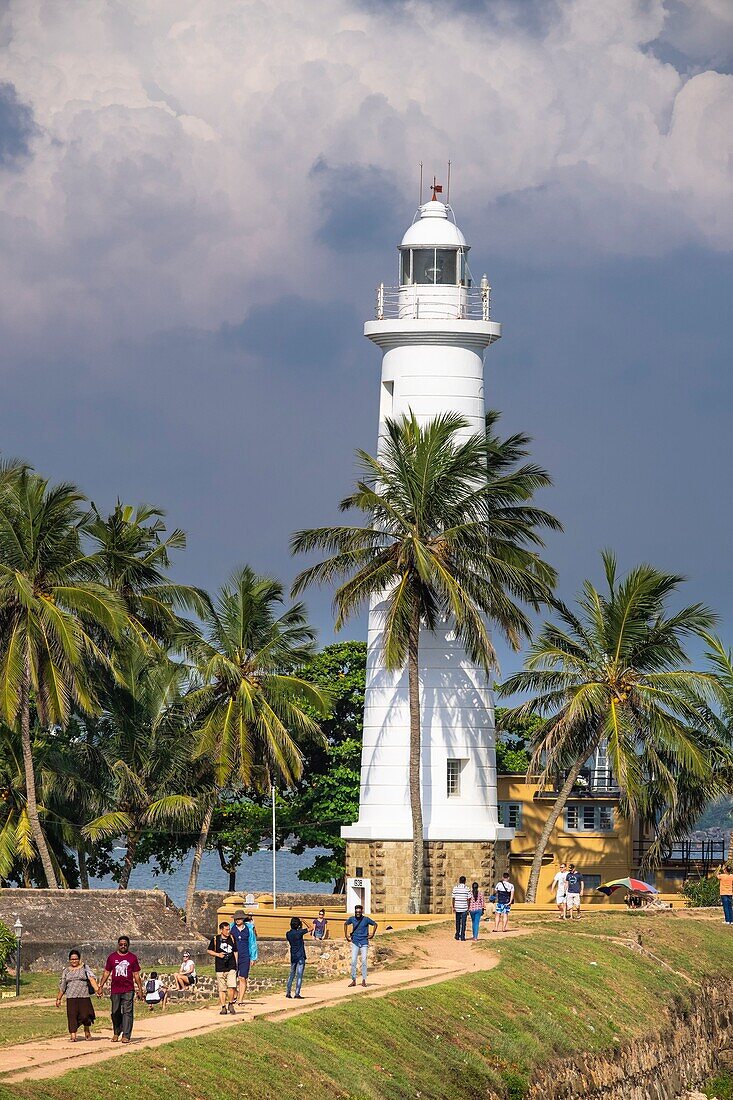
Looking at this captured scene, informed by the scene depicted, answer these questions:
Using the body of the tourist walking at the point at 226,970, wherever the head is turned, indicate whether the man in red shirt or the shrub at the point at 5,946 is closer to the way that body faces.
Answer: the man in red shirt

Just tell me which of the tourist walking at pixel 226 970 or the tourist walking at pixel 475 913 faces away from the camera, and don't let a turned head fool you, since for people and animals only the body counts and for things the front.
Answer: the tourist walking at pixel 475 913

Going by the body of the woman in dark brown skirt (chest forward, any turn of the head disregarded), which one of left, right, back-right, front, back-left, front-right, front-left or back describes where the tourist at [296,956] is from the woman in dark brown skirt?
back-left

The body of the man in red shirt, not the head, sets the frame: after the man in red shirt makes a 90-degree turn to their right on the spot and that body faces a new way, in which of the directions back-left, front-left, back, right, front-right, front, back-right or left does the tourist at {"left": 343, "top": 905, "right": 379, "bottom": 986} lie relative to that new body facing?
back-right

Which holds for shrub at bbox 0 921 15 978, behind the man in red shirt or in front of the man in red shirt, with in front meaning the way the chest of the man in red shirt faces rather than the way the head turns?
behind
